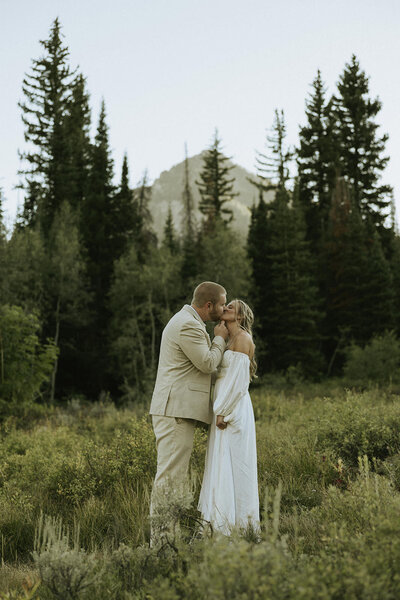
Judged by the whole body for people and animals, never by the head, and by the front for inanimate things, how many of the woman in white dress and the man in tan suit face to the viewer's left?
1

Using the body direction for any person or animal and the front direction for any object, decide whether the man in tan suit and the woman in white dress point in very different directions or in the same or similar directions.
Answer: very different directions

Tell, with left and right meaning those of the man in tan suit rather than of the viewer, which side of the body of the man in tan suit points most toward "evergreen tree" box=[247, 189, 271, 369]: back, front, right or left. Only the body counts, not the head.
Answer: left

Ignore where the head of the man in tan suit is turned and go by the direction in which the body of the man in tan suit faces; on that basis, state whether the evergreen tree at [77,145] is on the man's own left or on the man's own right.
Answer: on the man's own left

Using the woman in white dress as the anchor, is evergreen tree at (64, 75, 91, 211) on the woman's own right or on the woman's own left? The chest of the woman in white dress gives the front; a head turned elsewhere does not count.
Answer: on the woman's own right

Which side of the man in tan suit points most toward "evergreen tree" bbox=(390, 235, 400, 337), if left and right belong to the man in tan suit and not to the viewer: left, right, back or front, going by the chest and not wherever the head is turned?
left

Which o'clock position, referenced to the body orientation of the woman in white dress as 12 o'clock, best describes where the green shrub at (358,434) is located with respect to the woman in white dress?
The green shrub is roughly at 4 o'clock from the woman in white dress.

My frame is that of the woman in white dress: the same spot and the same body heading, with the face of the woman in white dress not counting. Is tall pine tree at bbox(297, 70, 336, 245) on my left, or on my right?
on my right

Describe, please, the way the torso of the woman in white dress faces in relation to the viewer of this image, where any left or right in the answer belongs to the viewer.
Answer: facing to the left of the viewer

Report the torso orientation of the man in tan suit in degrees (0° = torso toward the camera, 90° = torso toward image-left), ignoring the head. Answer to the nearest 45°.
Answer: approximately 270°

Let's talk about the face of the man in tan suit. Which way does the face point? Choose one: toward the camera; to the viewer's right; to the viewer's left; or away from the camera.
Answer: to the viewer's right

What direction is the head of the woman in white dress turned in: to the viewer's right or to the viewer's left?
to the viewer's left
